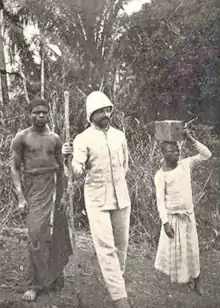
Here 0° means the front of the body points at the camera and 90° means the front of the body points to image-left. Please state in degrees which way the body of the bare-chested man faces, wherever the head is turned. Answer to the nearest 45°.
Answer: approximately 0°
